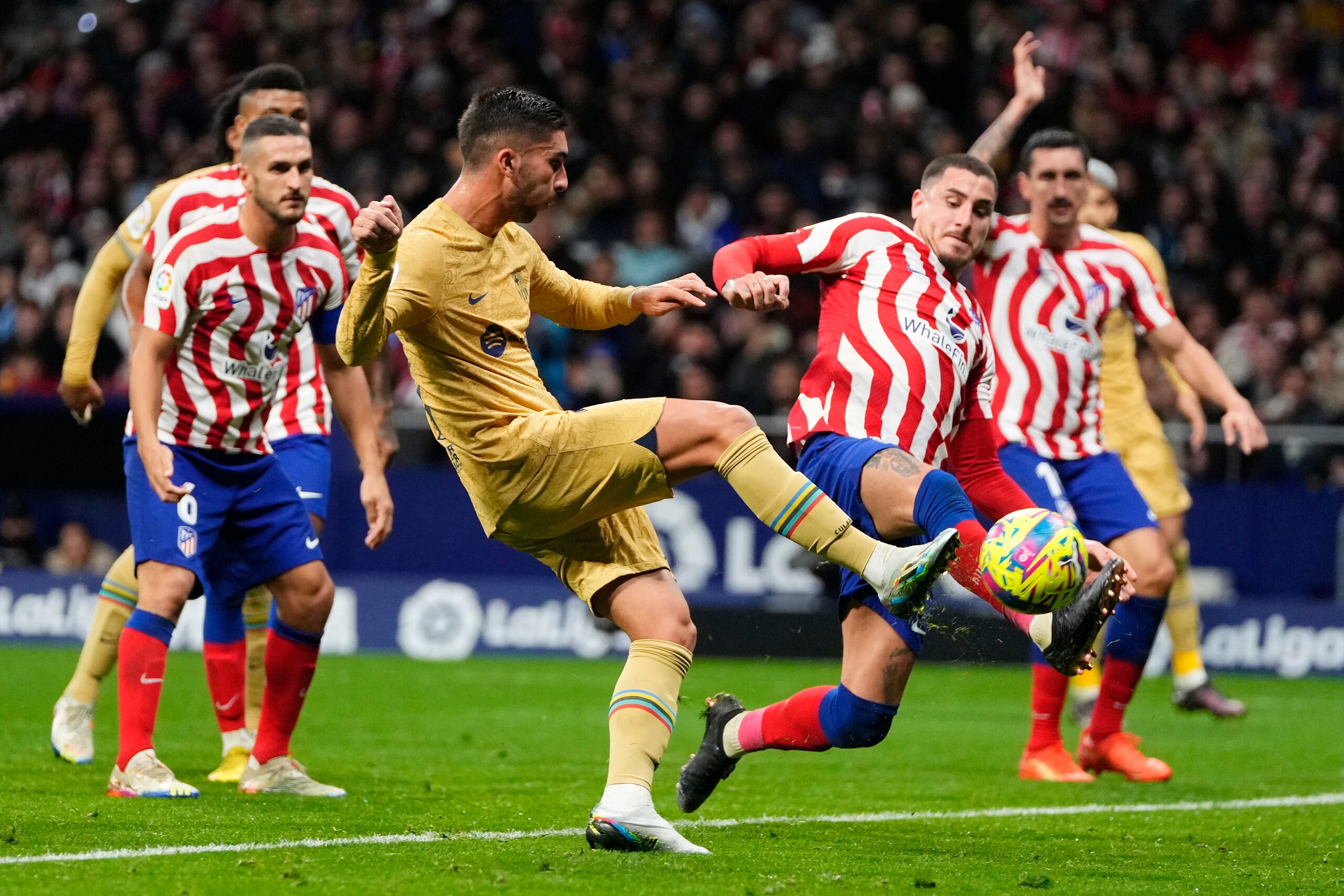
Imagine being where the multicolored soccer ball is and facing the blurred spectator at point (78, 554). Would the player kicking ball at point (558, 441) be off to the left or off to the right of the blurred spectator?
left

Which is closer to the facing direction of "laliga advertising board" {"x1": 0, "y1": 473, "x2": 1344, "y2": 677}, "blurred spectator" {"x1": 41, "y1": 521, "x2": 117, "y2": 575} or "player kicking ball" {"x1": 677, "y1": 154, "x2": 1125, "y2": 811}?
the player kicking ball

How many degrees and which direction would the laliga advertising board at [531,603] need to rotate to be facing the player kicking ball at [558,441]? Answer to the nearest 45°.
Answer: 0° — it already faces them

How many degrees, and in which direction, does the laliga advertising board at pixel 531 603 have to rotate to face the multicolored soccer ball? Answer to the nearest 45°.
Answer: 0° — it already faces it

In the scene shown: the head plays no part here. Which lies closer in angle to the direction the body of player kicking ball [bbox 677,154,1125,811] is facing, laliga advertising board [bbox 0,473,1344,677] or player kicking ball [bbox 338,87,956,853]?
the player kicking ball

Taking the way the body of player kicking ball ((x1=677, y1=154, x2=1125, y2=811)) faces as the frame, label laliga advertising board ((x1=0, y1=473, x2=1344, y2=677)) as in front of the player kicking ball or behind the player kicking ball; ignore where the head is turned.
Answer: behind
